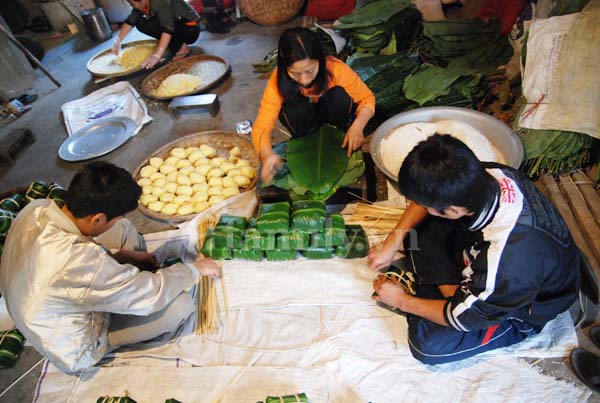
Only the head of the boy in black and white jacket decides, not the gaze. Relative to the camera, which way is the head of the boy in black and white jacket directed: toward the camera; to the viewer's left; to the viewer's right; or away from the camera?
to the viewer's left

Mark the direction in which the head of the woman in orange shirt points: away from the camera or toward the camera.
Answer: toward the camera

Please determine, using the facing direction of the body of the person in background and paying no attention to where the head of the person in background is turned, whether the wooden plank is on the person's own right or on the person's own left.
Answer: on the person's own left

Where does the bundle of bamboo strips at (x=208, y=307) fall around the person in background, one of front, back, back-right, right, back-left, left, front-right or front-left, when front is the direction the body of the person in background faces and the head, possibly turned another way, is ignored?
front-left

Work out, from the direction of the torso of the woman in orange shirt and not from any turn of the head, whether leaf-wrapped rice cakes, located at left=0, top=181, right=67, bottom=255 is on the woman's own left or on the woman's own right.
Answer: on the woman's own right

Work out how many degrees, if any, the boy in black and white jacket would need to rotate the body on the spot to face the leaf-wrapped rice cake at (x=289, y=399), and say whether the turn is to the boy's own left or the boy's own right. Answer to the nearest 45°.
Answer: approximately 45° to the boy's own left

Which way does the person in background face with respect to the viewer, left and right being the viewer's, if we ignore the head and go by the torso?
facing the viewer and to the left of the viewer

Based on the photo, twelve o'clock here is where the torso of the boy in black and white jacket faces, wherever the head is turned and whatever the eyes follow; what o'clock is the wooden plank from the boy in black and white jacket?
The wooden plank is roughly at 4 o'clock from the boy in black and white jacket.

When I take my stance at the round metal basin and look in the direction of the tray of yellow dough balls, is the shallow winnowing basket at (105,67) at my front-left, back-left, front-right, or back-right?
front-right

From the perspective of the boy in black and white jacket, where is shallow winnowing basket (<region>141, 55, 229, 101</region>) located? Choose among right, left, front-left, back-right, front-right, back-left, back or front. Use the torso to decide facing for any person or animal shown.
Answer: front-right

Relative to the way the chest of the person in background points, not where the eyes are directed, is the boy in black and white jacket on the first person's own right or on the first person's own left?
on the first person's own left

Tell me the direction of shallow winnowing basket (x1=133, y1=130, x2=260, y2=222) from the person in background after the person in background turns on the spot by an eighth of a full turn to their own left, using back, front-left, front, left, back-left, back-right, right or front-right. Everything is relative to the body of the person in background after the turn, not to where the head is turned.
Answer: front

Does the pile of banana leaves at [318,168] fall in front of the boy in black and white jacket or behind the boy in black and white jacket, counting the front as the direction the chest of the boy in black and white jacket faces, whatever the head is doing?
in front

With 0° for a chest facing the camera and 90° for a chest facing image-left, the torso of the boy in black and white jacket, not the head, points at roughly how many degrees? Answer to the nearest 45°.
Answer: approximately 90°

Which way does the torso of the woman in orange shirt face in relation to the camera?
toward the camera

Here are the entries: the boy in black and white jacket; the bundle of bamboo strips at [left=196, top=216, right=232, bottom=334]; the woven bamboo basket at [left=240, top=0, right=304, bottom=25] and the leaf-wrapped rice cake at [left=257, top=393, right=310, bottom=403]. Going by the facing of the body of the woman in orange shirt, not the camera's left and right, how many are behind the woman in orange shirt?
1

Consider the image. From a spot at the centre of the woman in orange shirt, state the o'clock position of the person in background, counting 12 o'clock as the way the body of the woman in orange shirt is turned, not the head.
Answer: The person in background is roughly at 5 o'clock from the woman in orange shirt.

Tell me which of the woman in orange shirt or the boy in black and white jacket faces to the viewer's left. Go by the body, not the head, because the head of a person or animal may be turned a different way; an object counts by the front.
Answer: the boy in black and white jacket

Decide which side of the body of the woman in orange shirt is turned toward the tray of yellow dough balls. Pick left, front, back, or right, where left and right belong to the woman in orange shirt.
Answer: right
